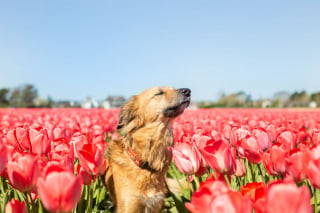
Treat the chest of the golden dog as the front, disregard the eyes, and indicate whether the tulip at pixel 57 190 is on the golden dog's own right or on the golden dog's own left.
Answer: on the golden dog's own right

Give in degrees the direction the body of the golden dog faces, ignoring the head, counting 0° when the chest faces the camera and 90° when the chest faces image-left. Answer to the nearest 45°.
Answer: approximately 315°

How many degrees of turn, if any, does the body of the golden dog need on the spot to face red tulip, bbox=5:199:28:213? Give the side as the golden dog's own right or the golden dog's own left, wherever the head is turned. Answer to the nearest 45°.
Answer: approximately 45° to the golden dog's own right

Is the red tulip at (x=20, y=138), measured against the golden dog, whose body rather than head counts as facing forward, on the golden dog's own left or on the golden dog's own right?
on the golden dog's own right

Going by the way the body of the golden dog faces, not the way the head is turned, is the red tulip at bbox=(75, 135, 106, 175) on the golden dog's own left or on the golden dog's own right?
on the golden dog's own right

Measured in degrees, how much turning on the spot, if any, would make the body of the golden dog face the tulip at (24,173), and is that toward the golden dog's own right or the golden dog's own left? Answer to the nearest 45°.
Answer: approximately 45° to the golden dog's own right
